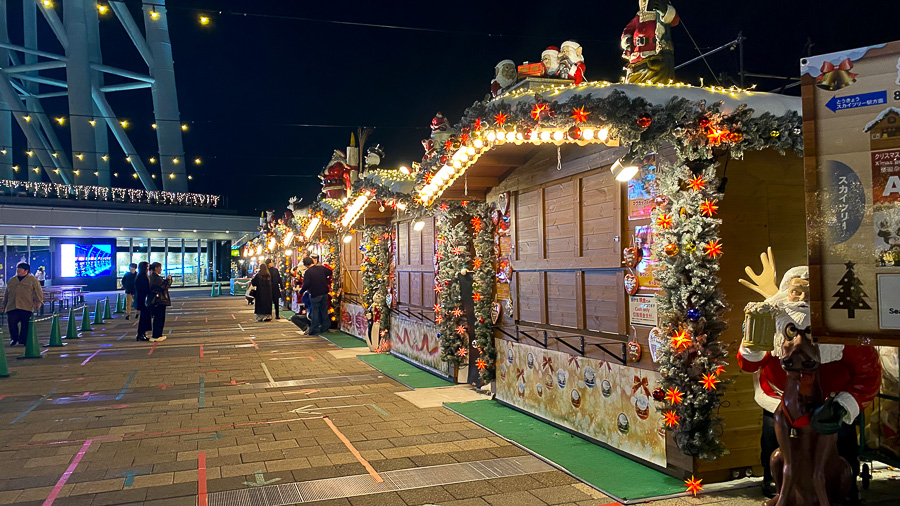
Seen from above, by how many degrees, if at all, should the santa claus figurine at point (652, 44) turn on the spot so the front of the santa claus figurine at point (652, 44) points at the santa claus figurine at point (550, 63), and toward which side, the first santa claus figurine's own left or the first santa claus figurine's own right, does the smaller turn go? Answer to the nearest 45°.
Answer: approximately 90° to the first santa claus figurine's own right

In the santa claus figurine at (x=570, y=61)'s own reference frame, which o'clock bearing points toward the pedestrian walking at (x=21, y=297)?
The pedestrian walking is roughly at 2 o'clock from the santa claus figurine.

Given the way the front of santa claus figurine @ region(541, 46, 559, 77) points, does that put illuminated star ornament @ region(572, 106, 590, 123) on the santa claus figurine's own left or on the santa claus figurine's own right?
on the santa claus figurine's own left

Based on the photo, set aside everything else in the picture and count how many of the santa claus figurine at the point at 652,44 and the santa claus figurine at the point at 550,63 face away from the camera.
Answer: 0

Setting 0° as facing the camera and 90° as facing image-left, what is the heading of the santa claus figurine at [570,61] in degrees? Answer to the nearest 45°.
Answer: approximately 45°

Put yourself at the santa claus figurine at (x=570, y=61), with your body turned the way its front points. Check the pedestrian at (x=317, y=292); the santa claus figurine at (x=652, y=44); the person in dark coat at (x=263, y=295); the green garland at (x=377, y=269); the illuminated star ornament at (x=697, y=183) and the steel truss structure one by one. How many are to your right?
4

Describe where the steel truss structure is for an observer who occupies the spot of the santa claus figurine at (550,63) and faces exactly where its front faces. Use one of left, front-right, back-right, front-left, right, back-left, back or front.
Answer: right

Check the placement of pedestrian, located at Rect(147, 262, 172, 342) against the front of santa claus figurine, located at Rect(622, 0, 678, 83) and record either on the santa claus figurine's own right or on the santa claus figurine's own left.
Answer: on the santa claus figurine's own right

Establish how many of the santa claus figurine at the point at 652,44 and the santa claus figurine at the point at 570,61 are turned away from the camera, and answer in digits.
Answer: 0

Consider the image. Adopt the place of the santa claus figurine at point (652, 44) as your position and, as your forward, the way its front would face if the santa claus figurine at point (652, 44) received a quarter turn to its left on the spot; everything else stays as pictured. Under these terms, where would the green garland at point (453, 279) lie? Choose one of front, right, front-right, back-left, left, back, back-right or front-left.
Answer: back

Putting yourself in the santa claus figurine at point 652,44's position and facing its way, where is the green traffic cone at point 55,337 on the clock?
The green traffic cone is roughly at 2 o'clock from the santa claus figurine.
